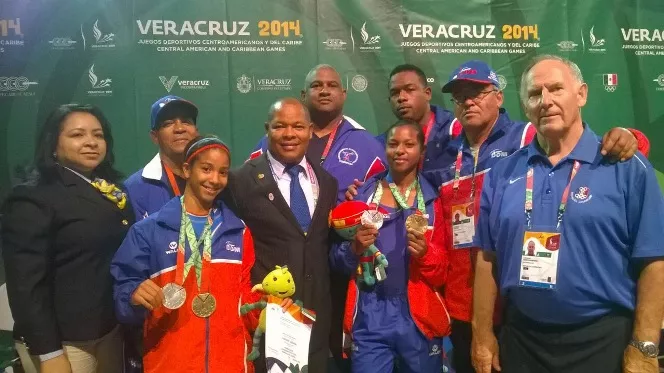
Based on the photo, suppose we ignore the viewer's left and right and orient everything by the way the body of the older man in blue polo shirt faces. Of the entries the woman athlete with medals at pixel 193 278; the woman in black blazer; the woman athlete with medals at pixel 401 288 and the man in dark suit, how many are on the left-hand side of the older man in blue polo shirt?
0

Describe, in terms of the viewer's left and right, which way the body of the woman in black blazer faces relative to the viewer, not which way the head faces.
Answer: facing the viewer and to the right of the viewer

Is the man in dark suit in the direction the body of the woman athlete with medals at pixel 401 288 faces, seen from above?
no

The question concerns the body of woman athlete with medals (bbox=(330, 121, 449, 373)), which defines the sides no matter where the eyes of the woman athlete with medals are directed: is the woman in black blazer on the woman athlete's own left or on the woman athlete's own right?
on the woman athlete's own right

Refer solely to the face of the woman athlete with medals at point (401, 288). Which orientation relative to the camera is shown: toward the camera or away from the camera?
toward the camera

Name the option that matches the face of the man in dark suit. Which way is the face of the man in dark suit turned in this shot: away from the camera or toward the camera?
toward the camera

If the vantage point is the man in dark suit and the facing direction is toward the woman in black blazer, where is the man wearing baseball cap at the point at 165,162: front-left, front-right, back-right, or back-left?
front-right

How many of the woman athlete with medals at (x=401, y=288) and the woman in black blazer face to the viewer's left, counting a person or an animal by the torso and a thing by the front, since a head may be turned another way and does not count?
0

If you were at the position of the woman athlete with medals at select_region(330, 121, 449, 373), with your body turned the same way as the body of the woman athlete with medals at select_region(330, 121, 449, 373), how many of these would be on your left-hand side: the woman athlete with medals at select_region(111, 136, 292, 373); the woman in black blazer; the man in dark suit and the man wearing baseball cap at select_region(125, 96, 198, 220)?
0

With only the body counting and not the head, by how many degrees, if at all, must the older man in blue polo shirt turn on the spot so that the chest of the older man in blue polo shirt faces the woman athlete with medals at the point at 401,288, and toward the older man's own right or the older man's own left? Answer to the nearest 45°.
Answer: approximately 90° to the older man's own right

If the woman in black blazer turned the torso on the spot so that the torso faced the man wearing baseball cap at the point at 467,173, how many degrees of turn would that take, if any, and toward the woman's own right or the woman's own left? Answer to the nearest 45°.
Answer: approximately 45° to the woman's own left

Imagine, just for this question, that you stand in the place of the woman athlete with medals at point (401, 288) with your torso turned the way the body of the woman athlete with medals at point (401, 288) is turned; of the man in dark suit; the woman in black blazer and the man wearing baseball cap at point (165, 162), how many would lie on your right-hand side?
3

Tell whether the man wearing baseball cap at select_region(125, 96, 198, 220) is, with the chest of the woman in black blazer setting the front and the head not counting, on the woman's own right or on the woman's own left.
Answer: on the woman's own left

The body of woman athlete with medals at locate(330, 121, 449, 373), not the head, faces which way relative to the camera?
toward the camera

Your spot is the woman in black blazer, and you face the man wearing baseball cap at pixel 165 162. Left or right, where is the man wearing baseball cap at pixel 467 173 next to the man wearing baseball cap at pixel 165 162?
right
